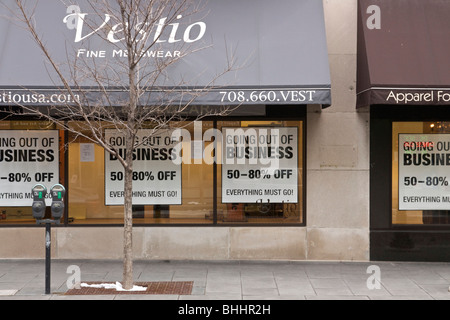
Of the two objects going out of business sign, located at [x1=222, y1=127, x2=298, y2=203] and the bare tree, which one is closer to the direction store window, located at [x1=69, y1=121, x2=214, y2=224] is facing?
the bare tree

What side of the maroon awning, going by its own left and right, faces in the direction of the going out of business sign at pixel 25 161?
right

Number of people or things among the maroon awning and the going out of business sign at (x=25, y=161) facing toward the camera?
2

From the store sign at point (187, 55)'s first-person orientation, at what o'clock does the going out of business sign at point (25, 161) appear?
The going out of business sign is roughly at 4 o'clock from the store sign.

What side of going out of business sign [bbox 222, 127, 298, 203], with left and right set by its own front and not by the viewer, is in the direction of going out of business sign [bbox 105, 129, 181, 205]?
right

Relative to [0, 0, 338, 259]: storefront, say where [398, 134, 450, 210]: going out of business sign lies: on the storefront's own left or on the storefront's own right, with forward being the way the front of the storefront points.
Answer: on the storefront's own left

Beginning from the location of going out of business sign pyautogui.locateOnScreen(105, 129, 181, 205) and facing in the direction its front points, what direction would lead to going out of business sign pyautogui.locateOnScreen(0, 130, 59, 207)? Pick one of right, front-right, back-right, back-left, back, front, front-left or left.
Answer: right

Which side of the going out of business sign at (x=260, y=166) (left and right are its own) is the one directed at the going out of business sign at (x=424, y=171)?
left

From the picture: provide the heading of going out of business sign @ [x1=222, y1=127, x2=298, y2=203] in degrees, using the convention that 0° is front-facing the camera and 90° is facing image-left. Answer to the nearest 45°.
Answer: approximately 0°

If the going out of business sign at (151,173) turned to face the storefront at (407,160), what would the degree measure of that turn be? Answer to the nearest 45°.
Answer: approximately 90° to its left

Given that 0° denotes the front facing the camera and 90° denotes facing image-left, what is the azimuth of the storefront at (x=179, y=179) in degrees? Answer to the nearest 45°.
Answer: approximately 0°
